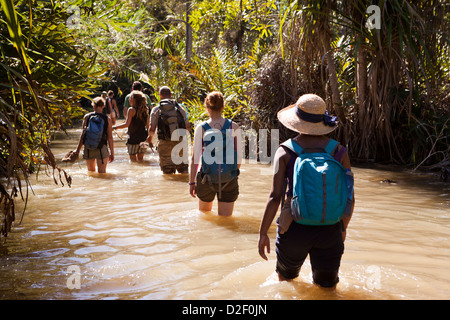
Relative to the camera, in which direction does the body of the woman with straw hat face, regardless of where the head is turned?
away from the camera

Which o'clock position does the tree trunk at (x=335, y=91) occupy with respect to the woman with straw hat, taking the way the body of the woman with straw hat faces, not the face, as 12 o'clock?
The tree trunk is roughly at 12 o'clock from the woman with straw hat.

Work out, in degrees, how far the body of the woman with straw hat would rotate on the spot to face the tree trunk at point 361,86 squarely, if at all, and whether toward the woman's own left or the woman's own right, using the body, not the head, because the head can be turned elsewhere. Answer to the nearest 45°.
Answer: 0° — they already face it
